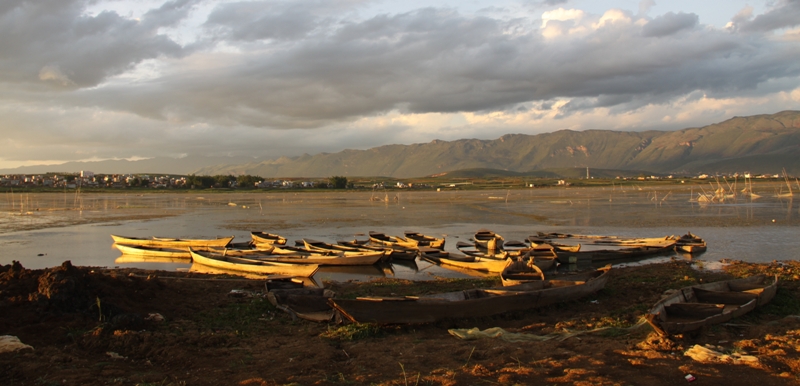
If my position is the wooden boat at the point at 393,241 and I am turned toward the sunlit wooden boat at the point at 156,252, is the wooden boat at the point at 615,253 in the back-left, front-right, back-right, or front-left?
back-left

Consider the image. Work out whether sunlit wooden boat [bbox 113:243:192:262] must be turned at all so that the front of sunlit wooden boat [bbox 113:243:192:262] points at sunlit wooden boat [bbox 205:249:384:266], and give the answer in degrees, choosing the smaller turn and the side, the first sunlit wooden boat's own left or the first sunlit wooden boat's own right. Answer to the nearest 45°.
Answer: approximately 135° to the first sunlit wooden boat's own left

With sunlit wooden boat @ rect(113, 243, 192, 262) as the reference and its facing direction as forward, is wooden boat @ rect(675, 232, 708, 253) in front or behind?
behind

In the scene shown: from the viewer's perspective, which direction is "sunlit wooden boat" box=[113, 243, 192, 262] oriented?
to the viewer's left

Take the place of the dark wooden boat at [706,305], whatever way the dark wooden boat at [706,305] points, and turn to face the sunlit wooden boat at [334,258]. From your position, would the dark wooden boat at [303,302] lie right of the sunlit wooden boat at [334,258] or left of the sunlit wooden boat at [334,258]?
left
